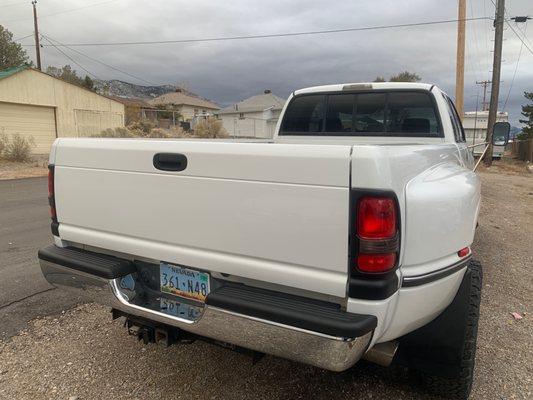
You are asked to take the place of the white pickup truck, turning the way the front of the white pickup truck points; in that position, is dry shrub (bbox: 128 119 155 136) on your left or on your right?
on your left

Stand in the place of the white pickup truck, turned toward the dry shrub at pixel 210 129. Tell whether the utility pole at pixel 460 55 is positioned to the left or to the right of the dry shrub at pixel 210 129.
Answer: right

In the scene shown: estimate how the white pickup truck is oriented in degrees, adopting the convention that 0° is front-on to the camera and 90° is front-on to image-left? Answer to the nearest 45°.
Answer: approximately 225°

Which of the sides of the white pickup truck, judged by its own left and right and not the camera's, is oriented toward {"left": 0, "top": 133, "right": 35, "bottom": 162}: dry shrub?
left

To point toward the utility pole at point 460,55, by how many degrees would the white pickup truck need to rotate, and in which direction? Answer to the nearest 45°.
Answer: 0° — it already faces it

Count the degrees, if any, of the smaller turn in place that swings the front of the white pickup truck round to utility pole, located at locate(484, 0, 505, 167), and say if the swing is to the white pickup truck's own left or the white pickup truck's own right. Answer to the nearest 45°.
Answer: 0° — it already faces it
